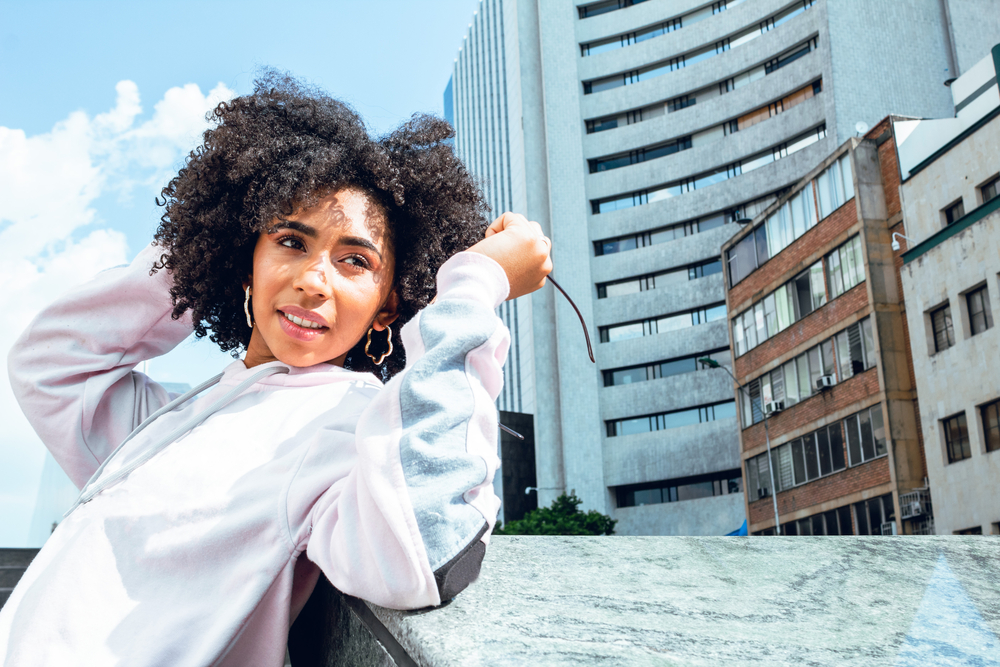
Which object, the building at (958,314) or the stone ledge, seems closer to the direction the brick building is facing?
the stone ledge

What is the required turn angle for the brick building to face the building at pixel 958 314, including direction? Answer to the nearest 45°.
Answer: approximately 90° to its left

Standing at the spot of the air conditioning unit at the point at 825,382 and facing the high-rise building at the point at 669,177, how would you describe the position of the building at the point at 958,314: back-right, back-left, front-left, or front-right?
back-right

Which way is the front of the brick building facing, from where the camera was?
facing the viewer and to the left of the viewer

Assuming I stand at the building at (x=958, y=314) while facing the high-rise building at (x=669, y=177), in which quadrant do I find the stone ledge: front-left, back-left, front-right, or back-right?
back-left

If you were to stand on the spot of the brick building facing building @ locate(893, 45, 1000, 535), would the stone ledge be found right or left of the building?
right

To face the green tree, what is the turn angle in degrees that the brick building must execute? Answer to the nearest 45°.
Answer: approximately 90° to its right

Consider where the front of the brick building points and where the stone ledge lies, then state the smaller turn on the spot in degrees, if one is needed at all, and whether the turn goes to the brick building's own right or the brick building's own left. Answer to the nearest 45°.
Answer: approximately 45° to the brick building's own left
